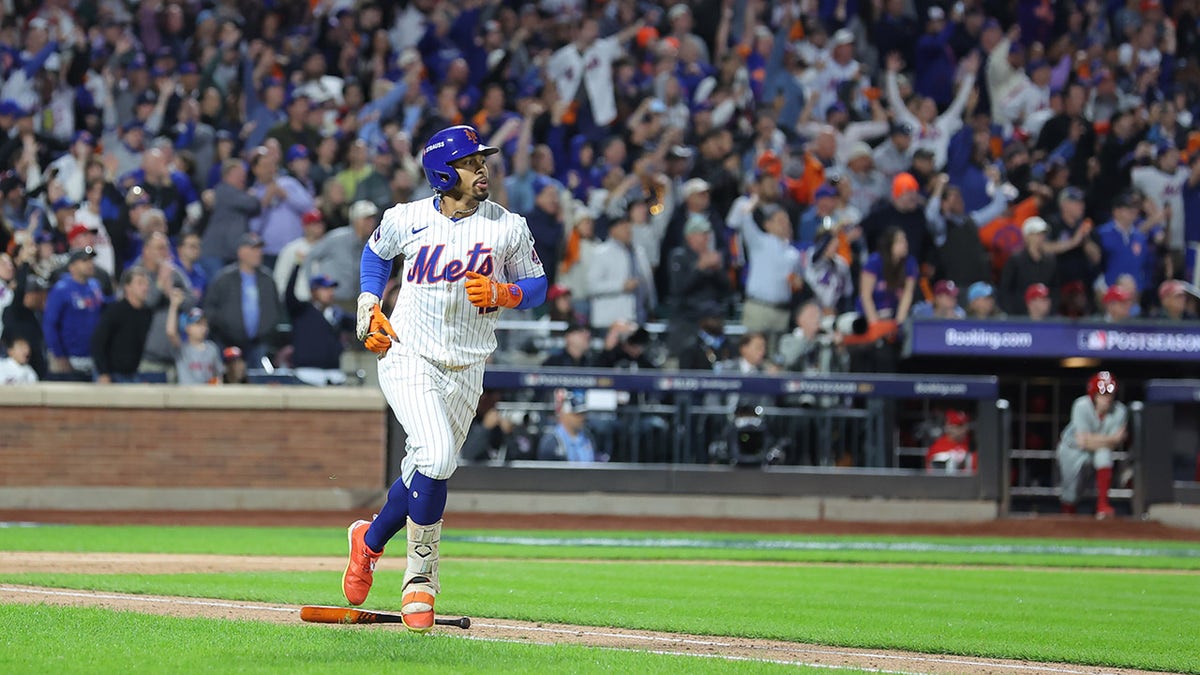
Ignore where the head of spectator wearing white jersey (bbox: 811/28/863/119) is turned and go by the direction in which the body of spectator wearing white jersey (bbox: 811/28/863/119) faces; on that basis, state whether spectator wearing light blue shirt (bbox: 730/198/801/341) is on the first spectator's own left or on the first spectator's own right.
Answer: on the first spectator's own right

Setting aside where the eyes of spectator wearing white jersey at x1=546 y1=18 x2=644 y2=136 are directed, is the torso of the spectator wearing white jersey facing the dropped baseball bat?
yes

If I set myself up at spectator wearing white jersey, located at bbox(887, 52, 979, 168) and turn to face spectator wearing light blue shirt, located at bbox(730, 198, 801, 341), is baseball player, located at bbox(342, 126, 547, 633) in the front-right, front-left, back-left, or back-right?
front-left

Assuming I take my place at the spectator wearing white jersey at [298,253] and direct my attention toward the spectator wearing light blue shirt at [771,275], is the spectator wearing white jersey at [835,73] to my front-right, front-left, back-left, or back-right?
front-left

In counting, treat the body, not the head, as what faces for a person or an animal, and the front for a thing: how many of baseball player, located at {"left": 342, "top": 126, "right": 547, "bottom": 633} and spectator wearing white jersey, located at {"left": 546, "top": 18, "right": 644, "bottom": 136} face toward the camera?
2

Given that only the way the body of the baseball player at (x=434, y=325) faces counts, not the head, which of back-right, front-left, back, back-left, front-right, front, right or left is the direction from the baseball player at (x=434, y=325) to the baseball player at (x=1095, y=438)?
back-left

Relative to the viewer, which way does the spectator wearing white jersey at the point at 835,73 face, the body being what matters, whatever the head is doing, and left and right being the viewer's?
facing the viewer and to the right of the viewer

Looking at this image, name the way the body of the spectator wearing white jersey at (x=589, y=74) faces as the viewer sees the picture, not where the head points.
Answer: toward the camera

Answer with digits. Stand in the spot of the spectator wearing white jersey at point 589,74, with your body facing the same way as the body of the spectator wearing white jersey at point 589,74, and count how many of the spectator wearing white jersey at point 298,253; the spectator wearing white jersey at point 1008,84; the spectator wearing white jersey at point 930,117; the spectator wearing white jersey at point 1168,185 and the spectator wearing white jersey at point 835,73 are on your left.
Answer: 4

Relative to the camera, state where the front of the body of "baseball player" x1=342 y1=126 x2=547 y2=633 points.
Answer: toward the camera

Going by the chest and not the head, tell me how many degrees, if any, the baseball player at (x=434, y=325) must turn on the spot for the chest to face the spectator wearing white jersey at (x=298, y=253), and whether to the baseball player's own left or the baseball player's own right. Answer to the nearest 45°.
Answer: approximately 180°
